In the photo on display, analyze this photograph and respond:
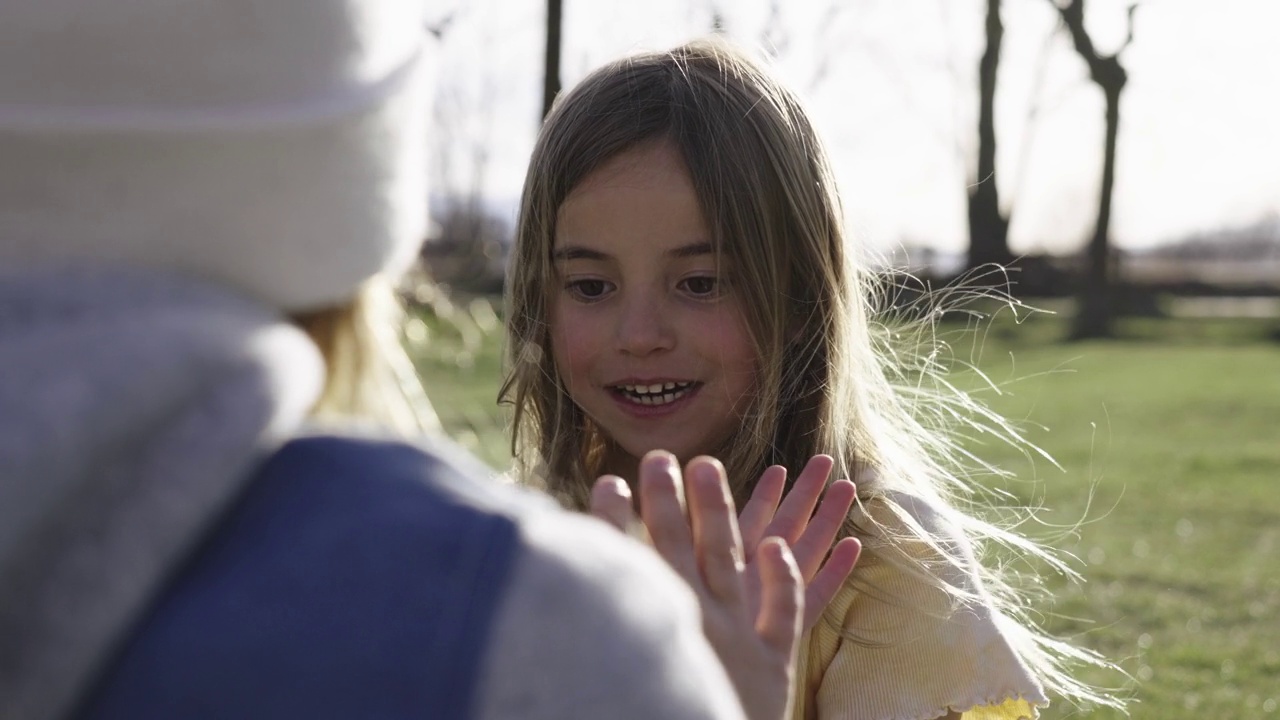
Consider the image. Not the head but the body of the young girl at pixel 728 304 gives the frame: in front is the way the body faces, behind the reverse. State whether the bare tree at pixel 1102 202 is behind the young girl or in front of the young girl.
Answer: behind

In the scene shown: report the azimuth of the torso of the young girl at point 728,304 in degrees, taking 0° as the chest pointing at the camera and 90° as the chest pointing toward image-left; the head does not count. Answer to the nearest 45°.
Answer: approximately 45°

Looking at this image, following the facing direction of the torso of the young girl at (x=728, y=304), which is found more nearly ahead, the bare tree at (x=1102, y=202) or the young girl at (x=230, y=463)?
the young girl

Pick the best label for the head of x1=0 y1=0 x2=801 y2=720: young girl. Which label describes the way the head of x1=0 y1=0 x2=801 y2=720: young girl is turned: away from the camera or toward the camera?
away from the camera
